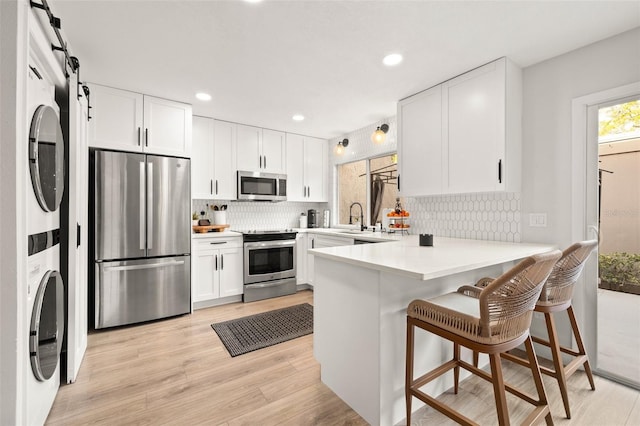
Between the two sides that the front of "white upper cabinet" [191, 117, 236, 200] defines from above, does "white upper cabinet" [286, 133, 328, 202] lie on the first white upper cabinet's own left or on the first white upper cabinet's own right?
on the first white upper cabinet's own left

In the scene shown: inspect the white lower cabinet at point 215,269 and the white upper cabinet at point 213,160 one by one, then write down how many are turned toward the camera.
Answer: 2

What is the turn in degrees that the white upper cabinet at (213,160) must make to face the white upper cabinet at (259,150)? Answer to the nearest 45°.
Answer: approximately 90° to its left

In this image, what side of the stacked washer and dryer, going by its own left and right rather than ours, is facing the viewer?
right

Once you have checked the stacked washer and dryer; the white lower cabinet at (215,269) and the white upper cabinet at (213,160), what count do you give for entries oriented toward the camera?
2
